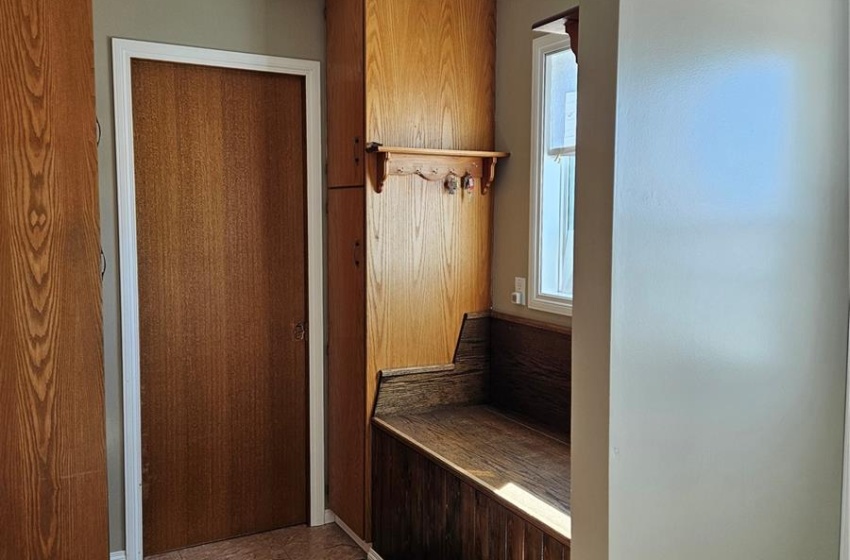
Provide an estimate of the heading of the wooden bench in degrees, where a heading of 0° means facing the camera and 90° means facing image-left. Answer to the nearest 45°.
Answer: approximately 45°

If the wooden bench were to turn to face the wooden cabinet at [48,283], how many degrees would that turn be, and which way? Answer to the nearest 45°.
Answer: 0° — it already faces it

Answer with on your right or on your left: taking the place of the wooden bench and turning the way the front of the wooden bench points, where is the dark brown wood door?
on your right
